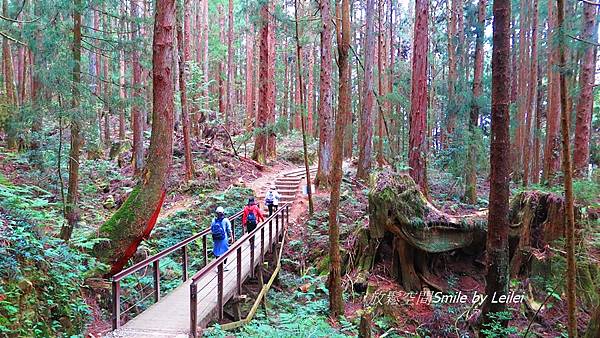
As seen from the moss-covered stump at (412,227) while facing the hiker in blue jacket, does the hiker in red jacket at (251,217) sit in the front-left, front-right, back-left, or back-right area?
front-right

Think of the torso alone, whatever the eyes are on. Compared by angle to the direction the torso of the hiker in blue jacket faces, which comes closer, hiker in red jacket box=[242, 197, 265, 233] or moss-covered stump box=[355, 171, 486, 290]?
the hiker in red jacket

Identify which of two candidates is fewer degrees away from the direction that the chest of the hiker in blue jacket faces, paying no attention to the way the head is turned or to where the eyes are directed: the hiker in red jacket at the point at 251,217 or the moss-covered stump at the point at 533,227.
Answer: the hiker in red jacket

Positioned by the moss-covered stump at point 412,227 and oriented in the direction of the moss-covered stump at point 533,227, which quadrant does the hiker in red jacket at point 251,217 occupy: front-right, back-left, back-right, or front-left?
back-left

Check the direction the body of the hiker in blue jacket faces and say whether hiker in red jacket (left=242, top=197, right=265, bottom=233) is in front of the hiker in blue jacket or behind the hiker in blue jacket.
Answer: in front

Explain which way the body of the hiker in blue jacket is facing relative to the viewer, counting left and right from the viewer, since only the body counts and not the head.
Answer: facing away from the viewer and to the right of the viewer

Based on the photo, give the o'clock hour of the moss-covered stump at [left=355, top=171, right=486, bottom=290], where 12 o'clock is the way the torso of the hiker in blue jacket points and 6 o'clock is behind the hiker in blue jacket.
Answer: The moss-covered stump is roughly at 2 o'clock from the hiker in blue jacket.
